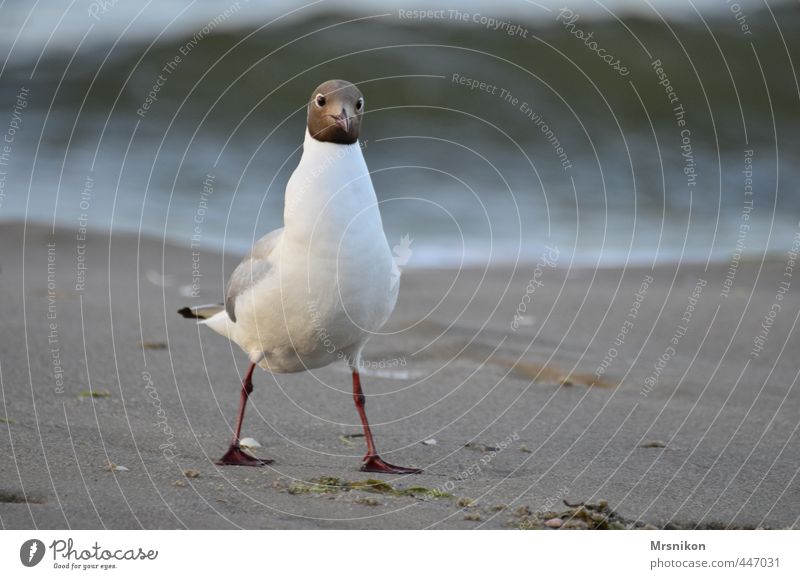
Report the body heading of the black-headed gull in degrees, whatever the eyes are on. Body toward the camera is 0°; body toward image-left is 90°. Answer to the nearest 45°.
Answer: approximately 315°
